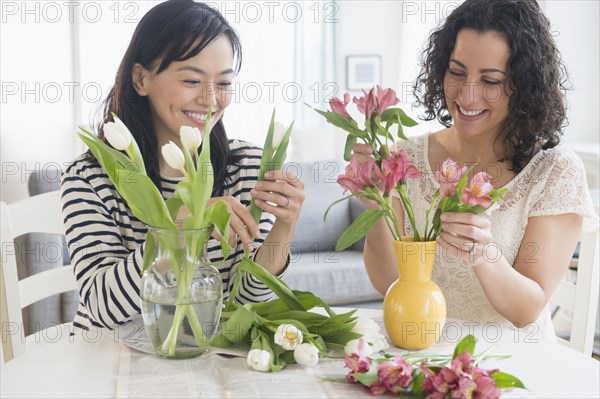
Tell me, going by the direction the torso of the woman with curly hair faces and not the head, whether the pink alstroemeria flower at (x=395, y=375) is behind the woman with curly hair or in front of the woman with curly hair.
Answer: in front

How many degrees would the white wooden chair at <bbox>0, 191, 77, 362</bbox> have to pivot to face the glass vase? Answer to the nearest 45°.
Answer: approximately 45° to its right

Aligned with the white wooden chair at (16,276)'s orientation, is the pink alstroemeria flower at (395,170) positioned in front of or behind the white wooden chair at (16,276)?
in front

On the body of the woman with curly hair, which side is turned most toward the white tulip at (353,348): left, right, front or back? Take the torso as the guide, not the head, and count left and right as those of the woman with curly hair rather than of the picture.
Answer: front

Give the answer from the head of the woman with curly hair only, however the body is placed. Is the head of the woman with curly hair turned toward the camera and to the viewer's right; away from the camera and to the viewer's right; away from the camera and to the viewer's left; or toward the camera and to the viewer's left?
toward the camera and to the viewer's left

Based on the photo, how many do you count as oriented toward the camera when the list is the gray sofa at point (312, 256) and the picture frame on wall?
2

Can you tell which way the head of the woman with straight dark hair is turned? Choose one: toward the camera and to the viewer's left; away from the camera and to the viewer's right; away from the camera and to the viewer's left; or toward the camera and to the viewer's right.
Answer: toward the camera and to the viewer's right

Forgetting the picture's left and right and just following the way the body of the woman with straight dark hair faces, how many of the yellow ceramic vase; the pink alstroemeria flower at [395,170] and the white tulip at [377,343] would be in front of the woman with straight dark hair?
3

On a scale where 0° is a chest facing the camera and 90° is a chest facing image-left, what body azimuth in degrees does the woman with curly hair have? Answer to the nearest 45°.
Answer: approximately 45°

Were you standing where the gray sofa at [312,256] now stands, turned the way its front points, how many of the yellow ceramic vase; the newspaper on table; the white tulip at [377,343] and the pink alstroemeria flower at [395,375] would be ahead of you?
4
